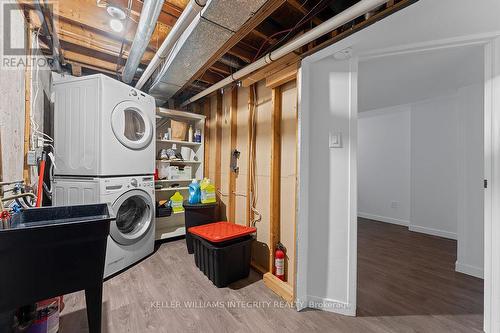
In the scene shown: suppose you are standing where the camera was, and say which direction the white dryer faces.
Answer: facing the viewer and to the right of the viewer

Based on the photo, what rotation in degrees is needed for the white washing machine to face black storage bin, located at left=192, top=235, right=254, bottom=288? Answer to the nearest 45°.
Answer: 0° — it already faces it

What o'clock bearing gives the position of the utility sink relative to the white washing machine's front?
The utility sink is roughly at 2 o'clock from the white washing machine.

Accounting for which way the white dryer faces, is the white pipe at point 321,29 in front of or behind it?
in front

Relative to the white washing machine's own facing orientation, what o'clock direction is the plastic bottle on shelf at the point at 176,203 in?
The plastic bottle on shelf is roughly at 9 o'clock from the white washing machine.

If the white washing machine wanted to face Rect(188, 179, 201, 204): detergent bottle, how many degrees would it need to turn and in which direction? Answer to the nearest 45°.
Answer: approximately 45° to its left

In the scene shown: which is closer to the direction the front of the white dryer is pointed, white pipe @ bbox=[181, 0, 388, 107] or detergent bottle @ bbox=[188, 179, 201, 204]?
the white pipe

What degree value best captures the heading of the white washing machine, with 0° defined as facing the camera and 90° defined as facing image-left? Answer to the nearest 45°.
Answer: approximately 315°

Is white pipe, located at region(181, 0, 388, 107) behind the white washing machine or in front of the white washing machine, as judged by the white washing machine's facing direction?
in front

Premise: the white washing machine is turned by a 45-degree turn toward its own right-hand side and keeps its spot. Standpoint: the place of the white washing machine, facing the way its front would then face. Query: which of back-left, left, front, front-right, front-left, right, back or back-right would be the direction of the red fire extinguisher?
front-left
